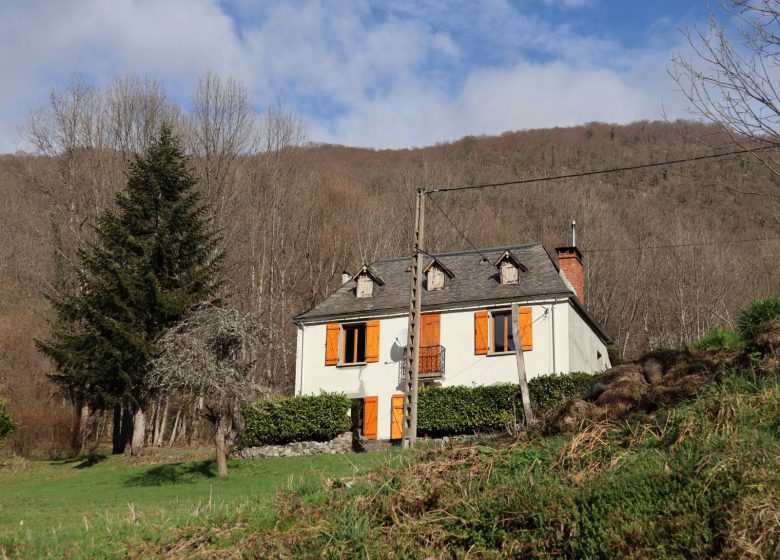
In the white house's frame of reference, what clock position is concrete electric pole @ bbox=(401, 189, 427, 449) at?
The concrete electric pole is roughly at 12 o'clock from the white house.

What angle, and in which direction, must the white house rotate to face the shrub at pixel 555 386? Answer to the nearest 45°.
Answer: approximately 45° to its left

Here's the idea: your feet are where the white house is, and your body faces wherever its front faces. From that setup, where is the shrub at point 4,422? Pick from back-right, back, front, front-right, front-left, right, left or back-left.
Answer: right

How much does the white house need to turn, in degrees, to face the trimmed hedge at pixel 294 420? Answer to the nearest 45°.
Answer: approximately 45° to its right

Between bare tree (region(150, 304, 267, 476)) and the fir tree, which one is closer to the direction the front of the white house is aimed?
the bare tree

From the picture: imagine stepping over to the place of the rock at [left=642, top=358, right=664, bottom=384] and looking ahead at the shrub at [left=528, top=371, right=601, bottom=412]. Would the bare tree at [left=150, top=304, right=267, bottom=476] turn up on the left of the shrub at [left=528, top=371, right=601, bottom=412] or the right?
left

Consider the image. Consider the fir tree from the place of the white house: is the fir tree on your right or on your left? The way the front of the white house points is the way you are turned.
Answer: on your right

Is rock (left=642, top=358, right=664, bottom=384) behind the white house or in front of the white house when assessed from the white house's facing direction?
in front

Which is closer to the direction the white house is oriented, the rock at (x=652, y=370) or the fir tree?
the rock

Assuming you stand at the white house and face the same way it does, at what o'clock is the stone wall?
The stone wall is roughly at 2 o'clock from the white house.

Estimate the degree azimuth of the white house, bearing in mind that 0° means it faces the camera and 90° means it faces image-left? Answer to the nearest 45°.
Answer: approximately 0°

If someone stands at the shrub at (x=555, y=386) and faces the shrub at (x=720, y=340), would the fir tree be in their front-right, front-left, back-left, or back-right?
back-right
